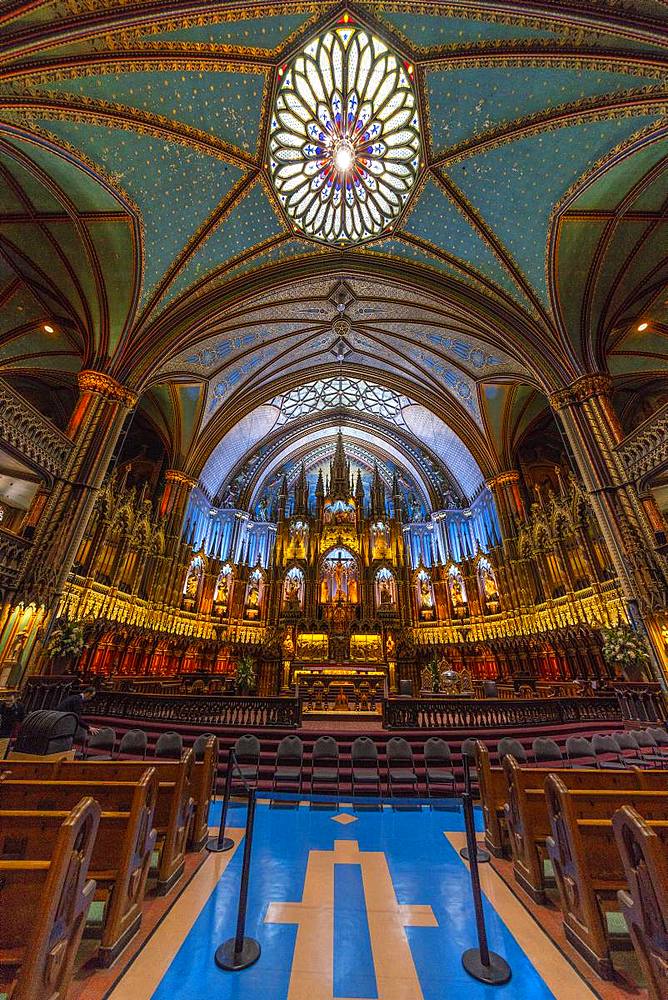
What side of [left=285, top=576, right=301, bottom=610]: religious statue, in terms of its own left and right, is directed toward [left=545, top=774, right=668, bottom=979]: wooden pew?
front

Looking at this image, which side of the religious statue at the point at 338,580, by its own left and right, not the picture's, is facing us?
front

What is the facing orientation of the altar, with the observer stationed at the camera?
facing the viewer

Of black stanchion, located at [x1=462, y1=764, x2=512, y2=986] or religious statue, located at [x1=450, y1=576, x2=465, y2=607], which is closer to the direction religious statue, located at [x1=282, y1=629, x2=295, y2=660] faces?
the black stanchion

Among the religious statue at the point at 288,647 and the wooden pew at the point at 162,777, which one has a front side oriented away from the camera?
the wooden pew

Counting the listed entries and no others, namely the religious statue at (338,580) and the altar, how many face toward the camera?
2

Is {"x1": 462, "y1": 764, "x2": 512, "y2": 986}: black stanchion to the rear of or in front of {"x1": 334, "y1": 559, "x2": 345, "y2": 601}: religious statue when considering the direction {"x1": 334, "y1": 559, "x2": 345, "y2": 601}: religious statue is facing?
in front

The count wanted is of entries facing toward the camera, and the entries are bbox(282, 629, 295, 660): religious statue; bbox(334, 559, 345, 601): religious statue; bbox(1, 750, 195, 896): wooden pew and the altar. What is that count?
3

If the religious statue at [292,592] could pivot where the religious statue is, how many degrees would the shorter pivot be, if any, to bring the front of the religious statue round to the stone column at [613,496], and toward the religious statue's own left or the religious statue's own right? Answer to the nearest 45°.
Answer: approximately 45° to the religious statue's own left

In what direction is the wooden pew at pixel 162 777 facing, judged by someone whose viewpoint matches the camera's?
facing away from the viewer

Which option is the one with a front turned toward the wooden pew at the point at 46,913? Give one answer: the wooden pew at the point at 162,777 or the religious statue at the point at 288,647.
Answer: the religious statue

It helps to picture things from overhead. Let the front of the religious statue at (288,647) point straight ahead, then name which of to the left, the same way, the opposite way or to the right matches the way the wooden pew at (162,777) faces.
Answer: the opposite way

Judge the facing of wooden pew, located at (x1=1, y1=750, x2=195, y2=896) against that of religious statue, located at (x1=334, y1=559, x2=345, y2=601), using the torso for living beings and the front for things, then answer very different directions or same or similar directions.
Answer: very different directions

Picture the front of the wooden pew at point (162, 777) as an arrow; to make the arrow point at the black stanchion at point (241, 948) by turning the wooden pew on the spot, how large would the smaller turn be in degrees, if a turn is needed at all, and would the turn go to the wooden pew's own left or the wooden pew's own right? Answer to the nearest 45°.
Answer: approximately 135° to the wooden pew's own right

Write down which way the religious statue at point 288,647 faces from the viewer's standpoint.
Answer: facing the viewer

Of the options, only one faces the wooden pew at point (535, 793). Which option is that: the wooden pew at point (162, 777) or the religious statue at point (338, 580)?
the religious statue
